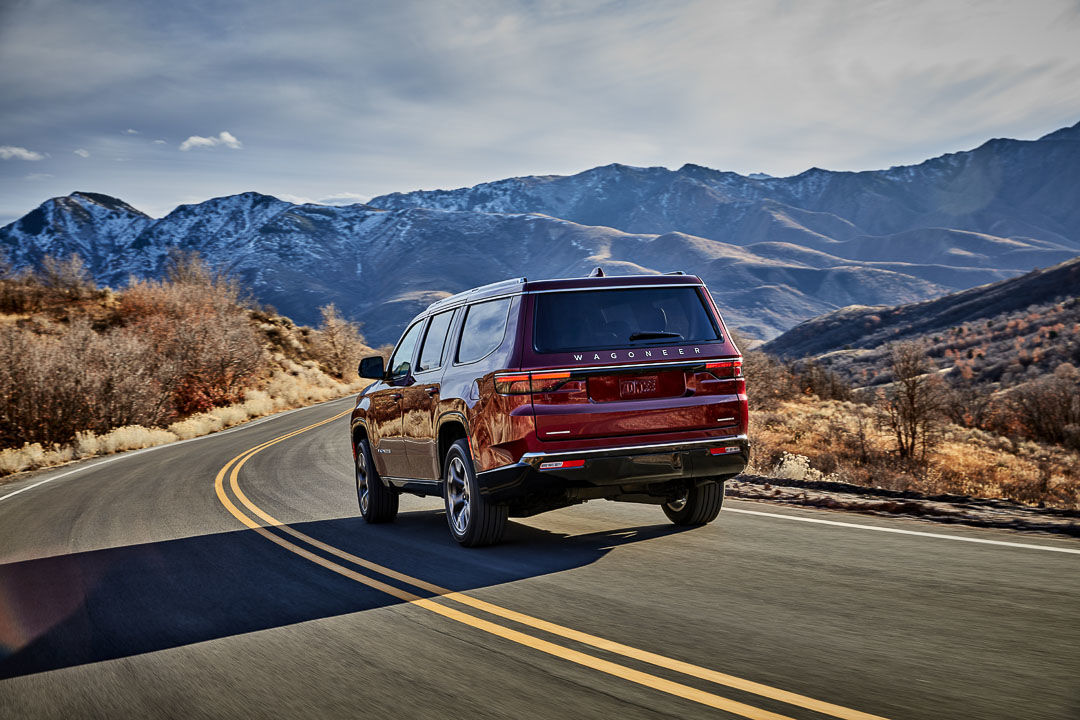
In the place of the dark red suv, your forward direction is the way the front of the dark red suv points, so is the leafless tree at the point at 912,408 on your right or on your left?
on your right

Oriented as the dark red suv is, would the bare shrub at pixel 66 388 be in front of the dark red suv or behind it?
in front

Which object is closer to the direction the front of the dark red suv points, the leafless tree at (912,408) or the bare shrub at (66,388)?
the bare shrub

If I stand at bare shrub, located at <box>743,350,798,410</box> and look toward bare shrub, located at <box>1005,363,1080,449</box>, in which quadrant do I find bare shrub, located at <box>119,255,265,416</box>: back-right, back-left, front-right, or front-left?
back-right

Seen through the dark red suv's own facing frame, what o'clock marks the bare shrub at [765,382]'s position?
The bare shrub is roughly at 2 o'clock from the dark red suv.

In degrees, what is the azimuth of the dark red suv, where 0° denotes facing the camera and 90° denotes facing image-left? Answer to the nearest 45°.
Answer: approximately 135°

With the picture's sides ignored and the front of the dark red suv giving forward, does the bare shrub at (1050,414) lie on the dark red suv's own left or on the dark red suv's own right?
on the dark red suv's own right

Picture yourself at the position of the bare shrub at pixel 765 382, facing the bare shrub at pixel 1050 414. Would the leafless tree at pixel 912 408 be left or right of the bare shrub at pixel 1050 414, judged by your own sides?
right
